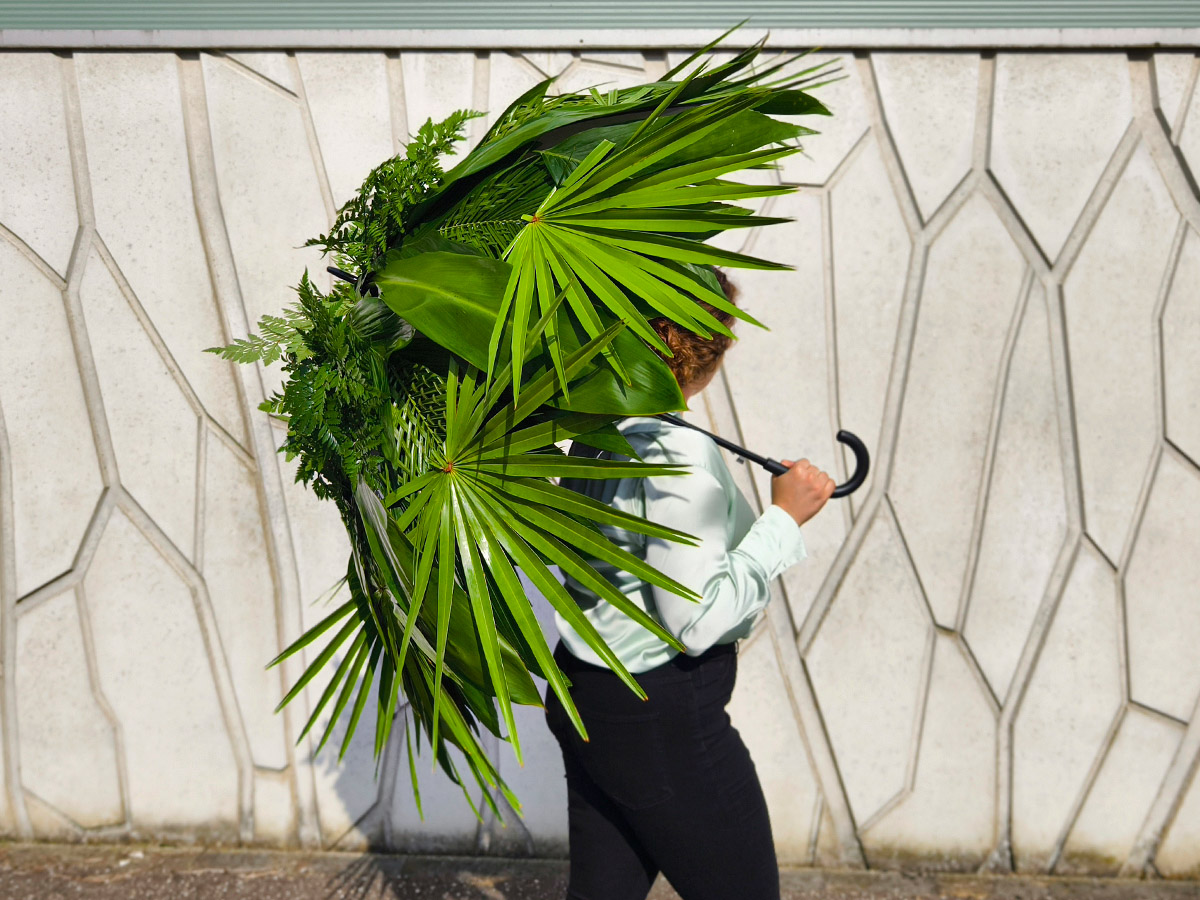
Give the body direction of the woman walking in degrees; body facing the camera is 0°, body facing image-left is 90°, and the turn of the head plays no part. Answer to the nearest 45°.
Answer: approximately 225°
